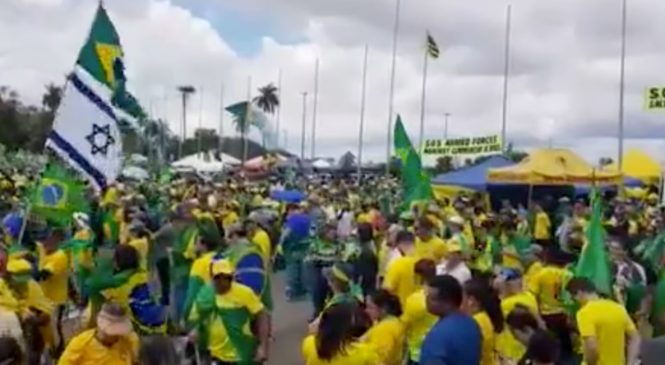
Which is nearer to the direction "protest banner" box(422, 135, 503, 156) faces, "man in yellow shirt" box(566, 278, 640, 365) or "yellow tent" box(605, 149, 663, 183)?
the man in yellow shirt

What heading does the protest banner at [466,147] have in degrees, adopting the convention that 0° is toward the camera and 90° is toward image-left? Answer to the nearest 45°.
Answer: approximately 0°

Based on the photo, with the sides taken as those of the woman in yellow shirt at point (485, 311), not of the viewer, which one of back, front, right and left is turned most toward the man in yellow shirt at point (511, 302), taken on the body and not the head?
right

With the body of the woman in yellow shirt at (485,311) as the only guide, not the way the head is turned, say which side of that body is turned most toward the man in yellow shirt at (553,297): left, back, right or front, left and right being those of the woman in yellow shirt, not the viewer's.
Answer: right

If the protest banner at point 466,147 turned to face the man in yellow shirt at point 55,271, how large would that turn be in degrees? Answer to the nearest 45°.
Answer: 0° — it already faces them

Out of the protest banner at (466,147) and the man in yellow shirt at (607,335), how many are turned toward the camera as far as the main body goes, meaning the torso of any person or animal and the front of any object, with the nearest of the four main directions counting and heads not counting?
1

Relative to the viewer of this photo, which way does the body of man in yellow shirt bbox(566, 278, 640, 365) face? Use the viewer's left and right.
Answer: facing away from the viewer and to the left of the viewer
